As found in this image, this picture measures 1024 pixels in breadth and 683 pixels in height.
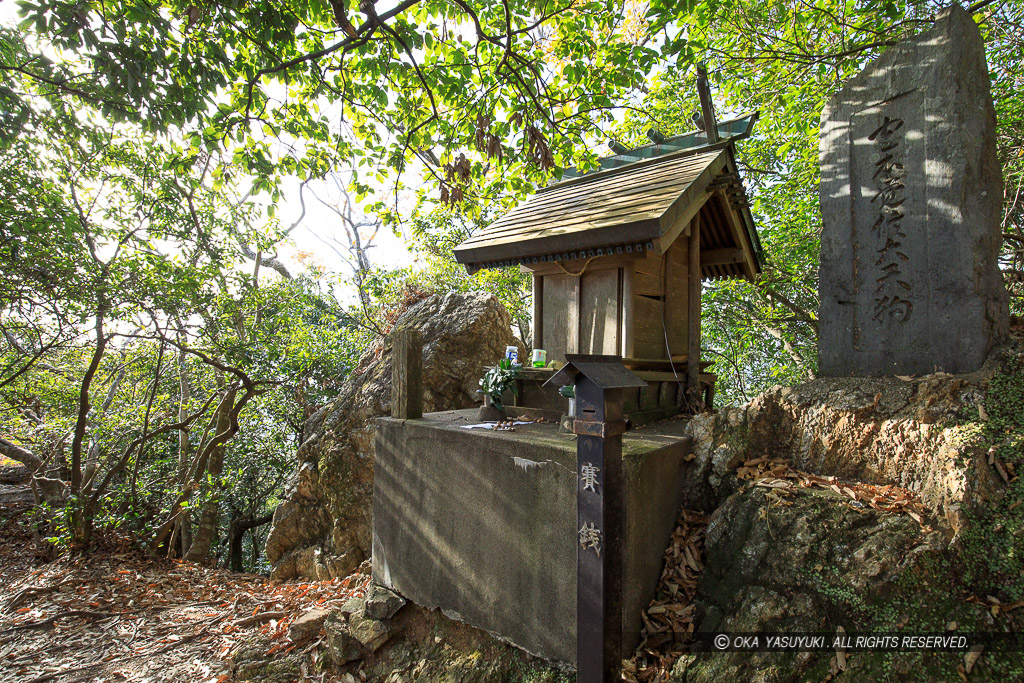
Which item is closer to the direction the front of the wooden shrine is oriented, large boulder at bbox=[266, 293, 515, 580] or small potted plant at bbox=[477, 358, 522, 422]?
the small potted plant

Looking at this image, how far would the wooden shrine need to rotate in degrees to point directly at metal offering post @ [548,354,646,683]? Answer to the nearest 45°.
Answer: approximately 45° to its left

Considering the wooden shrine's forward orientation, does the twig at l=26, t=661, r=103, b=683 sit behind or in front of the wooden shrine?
in front

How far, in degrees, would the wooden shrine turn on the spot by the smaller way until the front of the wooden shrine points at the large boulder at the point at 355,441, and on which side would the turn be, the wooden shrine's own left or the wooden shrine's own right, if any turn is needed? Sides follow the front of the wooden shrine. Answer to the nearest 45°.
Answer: approximately 90° to the wooden shrine's own right

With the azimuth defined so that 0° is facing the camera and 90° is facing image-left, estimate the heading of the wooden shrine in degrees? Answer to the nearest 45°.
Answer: approximately 45°

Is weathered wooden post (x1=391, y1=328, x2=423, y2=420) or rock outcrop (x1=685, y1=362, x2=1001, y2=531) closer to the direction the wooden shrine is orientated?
the weathered wooden post

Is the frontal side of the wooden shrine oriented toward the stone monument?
no

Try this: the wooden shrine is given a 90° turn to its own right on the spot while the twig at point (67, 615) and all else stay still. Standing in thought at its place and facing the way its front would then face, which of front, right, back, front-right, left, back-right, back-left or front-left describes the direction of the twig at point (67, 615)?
front-left

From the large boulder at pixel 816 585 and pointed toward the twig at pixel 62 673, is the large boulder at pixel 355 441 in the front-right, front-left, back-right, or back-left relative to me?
front-right

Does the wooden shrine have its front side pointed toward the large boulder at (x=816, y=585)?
no

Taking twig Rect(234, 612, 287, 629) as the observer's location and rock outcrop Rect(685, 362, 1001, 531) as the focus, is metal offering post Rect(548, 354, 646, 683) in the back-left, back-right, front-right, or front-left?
front-right

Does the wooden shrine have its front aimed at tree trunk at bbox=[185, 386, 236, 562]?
no

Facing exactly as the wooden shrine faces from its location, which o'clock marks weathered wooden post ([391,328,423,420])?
The weathered wooden post is roughly at 1 o'clock from the wooden shrine.
